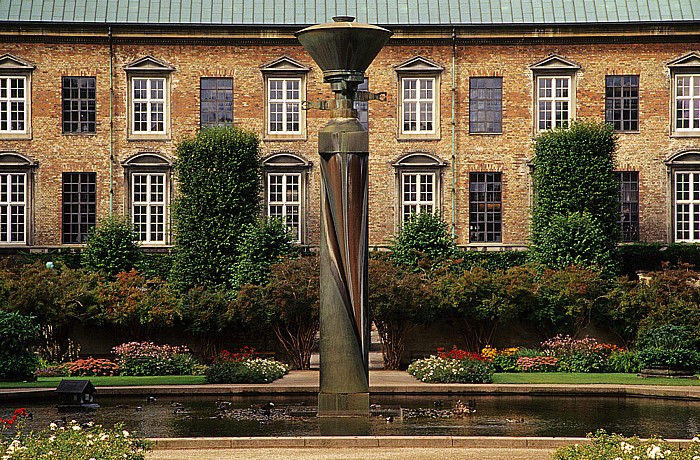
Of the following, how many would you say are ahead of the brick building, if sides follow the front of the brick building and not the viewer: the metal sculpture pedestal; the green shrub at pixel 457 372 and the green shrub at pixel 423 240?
3

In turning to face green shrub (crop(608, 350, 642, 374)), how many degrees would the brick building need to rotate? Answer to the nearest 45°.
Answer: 0° — it already faces it

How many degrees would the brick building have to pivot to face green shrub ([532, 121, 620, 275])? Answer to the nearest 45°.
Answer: approximately 45° to its left

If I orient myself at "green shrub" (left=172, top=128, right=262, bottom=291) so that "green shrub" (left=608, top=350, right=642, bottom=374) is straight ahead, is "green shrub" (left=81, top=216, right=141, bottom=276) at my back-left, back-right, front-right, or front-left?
back-right

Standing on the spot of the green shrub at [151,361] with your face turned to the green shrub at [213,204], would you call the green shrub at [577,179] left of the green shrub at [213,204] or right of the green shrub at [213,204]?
right

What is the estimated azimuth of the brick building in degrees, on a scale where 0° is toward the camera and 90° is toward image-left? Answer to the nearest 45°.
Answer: approximately 0°

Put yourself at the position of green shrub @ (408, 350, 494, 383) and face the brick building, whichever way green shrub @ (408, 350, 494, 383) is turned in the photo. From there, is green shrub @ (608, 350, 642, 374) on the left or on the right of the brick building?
right

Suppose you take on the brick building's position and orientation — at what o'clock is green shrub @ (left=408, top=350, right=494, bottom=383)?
The green shrub is roughly at 12 o'clock from the brick building.

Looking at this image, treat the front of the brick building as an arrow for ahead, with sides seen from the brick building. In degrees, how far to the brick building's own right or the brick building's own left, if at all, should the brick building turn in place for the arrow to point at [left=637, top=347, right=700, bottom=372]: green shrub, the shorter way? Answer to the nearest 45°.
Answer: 0° — it already faces it
